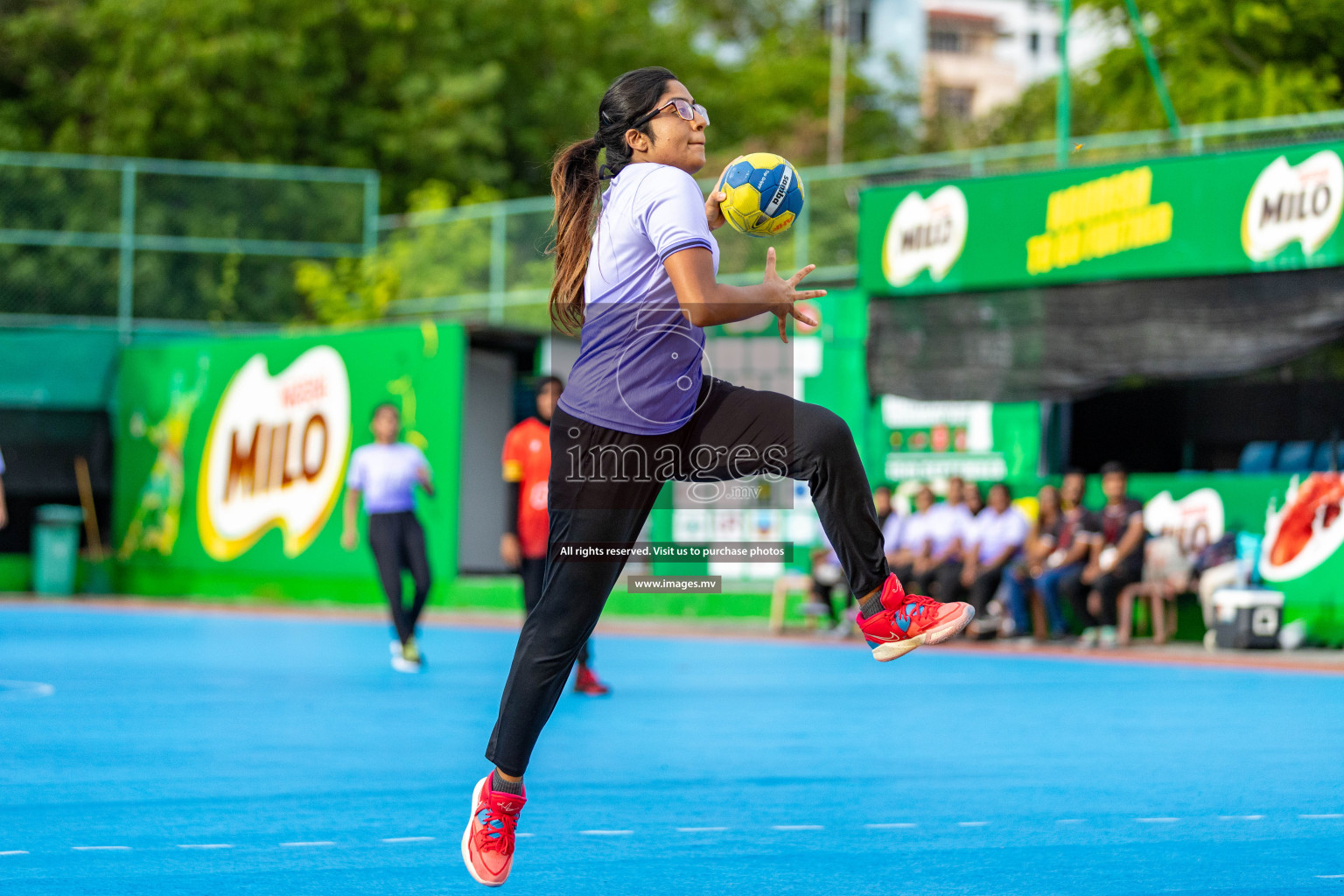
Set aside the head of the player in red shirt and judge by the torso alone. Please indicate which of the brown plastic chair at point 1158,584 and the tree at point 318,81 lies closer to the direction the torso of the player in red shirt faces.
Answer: the brown plastic chair

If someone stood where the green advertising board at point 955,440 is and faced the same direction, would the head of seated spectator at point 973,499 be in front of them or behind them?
in front

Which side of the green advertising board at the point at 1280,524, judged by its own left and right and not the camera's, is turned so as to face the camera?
front

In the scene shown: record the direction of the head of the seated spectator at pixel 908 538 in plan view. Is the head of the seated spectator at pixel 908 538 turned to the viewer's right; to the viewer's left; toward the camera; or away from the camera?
toward the camera

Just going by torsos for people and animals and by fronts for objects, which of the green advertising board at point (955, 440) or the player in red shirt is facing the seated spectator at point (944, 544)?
the green advertising board

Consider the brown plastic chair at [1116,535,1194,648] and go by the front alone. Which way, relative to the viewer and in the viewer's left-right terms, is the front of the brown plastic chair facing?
facing the viewer and to the left of the viewer

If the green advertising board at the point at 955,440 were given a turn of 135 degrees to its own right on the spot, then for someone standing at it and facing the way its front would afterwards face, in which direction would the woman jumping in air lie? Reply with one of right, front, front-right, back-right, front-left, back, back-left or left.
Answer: back-left

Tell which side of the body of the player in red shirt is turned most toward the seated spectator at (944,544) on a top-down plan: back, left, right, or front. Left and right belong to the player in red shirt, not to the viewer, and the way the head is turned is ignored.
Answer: left

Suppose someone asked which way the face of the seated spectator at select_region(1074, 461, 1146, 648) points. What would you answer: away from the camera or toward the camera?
toward the camera

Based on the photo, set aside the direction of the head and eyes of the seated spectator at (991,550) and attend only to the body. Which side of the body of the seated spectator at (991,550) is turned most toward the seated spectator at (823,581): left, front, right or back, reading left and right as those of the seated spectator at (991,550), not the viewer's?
right

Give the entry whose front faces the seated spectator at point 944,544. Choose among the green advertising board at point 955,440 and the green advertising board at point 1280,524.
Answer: the green advertising board at point 955,440

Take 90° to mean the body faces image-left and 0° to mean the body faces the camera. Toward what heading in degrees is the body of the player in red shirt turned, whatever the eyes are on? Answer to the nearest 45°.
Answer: approximately 315°

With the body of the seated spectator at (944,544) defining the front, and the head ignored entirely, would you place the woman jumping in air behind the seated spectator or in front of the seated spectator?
in front

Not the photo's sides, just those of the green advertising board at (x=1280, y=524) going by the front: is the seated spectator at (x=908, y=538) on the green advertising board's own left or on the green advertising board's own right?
on the green advertising board's own right

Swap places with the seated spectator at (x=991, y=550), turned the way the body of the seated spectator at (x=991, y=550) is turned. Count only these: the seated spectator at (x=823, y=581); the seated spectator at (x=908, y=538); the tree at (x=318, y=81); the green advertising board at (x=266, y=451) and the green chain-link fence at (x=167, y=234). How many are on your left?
0

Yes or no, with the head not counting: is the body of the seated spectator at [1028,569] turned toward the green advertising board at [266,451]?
no

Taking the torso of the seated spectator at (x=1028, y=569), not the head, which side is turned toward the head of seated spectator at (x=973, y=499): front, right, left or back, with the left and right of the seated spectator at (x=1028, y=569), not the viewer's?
right

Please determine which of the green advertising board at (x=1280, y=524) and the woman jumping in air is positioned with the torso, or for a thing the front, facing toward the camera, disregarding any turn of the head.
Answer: the green advertising board

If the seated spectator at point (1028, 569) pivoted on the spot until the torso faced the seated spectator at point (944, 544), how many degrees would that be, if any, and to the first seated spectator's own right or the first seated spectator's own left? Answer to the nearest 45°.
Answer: approximately 90° to the first seated spectator's own right

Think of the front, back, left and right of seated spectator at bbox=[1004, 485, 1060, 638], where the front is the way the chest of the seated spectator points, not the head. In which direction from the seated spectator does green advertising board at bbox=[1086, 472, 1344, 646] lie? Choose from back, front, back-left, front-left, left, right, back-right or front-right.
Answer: back-left

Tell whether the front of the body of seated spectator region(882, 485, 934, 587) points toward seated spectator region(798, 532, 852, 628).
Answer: no

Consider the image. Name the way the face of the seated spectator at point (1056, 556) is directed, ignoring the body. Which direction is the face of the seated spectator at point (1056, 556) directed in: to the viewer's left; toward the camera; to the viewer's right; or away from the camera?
toward the camera
